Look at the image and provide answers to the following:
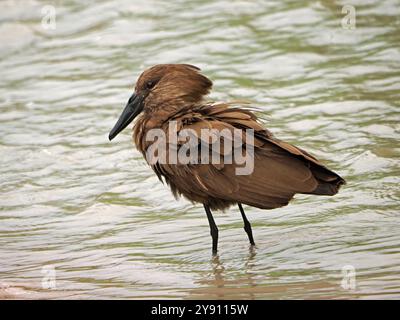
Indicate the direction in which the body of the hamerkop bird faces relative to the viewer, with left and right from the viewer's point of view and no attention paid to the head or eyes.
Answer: facing to the left of the viewer

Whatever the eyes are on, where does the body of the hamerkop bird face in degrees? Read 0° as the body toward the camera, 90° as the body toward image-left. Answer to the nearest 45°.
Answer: approximately 90°
